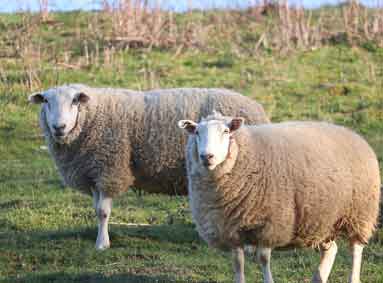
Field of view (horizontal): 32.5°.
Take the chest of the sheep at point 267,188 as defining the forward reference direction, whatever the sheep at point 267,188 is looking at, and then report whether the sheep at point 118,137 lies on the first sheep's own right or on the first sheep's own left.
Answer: on the first sheep's own right

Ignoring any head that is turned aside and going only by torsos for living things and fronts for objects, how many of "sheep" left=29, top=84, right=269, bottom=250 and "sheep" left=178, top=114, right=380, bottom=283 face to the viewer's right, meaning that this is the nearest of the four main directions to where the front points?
0

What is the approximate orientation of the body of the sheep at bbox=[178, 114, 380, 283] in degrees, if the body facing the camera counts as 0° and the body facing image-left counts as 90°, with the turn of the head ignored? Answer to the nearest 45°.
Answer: approximately 45°

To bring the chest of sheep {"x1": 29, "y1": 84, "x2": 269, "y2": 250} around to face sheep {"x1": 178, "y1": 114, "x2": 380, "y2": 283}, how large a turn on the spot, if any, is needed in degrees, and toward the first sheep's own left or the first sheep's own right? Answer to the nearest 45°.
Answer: approximately 135° to the first sheep's own left

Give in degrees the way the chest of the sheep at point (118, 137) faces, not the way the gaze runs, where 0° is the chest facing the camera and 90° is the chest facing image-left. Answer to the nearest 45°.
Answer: approximately 90°
